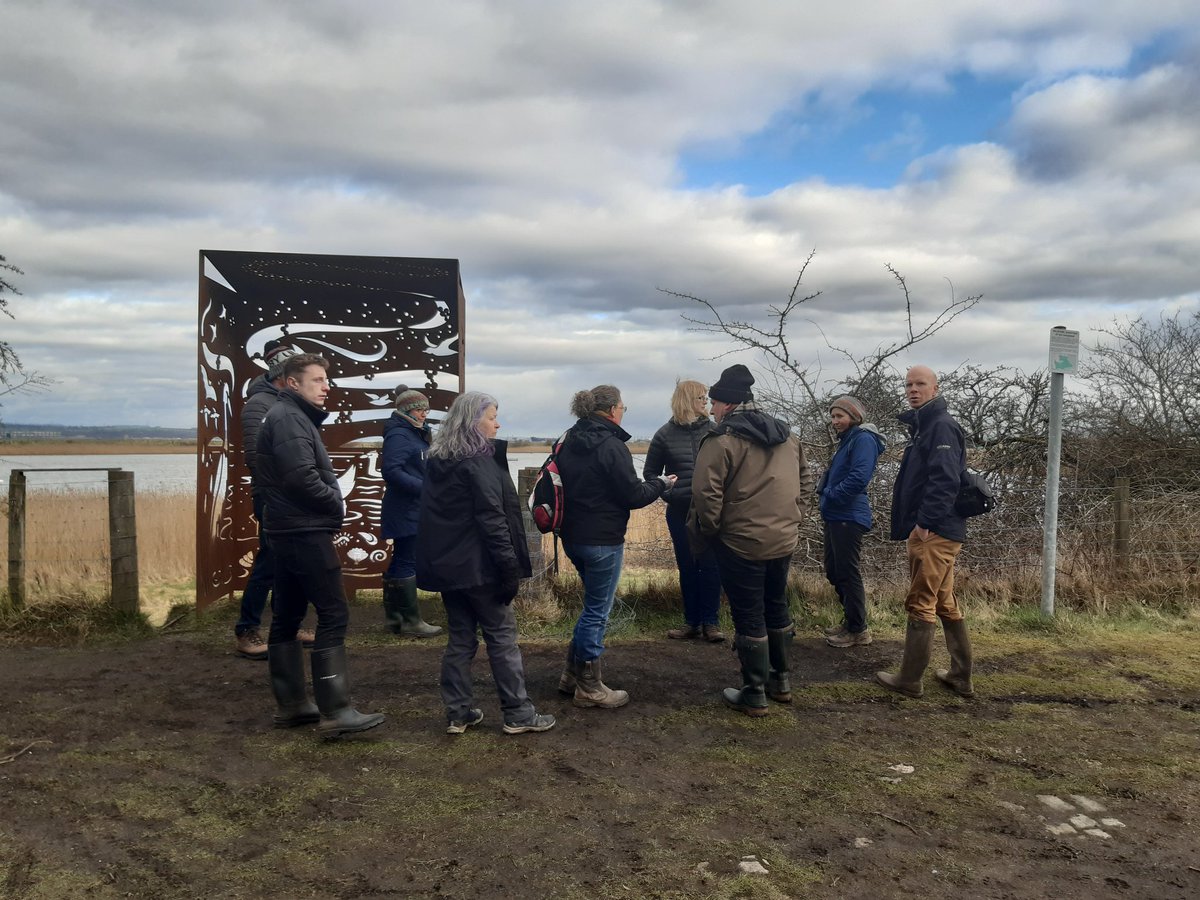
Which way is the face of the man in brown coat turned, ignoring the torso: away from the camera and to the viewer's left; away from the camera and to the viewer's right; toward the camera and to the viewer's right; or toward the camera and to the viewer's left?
away from the camera and to the viewer's left

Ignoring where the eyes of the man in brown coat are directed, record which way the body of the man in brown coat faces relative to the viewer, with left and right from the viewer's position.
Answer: facing away from the viewer and to the left of the viewer

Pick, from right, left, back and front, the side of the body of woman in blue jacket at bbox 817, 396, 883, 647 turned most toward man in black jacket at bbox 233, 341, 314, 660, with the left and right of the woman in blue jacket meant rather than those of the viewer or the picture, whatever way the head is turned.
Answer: front

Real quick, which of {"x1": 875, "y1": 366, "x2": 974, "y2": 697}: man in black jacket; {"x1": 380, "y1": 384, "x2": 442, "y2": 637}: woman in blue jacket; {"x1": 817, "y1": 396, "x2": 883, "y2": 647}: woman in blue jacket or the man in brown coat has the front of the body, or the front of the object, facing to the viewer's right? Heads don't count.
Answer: {"x1": 380, "y1": 384, "x2": 442, "y2": 637}: woman in blue jacket

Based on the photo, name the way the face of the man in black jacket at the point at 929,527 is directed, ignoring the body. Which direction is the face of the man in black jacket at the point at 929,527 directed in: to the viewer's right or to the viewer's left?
to the viewer's left

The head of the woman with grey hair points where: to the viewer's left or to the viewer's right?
to the viewer's right

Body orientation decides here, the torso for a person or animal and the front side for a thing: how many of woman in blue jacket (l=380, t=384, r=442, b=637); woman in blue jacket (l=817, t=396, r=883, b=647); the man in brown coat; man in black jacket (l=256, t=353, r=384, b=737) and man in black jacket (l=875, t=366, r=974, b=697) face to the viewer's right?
2

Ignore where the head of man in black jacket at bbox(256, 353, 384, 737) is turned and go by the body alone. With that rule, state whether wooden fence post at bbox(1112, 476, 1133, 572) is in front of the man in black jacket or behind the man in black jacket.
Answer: in front

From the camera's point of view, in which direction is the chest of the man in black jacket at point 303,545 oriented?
to the viewer's right

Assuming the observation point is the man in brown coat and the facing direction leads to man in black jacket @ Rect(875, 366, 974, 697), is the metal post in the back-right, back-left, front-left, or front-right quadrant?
front-left

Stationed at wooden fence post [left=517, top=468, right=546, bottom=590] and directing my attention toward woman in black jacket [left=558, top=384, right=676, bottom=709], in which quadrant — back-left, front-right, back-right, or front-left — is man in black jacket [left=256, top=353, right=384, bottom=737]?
front-right

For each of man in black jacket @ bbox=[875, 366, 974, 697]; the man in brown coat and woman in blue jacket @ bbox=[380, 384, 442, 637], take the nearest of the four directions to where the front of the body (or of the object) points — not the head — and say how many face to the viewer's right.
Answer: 1

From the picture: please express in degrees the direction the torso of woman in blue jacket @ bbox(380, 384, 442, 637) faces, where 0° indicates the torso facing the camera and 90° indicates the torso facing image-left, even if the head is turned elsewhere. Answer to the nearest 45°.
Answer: approximately 270°

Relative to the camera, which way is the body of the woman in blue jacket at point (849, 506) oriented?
to the viewer's left

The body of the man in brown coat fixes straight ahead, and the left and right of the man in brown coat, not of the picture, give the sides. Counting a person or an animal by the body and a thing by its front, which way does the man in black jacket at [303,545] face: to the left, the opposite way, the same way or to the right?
to the right

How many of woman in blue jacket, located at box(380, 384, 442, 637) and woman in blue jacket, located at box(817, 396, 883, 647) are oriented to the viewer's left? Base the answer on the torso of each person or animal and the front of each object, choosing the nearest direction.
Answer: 1
